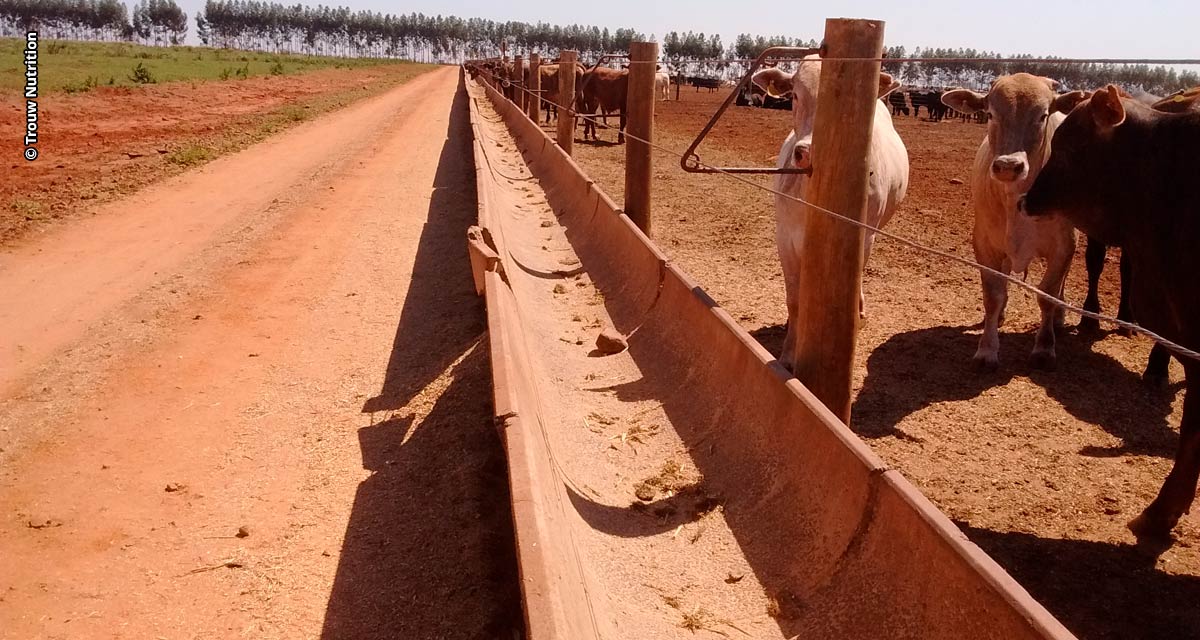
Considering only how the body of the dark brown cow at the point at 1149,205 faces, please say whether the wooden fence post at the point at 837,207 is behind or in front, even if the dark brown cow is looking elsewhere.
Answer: in front

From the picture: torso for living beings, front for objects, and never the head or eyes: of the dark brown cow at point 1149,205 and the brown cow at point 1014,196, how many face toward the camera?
1

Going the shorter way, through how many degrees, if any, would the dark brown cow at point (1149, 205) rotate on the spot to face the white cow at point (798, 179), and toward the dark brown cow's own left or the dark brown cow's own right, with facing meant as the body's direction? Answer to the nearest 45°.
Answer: approximately 45° to the dark brown cow's own right

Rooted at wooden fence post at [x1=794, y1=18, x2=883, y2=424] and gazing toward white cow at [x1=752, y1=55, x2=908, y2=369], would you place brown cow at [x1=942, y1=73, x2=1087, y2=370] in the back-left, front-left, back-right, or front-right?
front-right

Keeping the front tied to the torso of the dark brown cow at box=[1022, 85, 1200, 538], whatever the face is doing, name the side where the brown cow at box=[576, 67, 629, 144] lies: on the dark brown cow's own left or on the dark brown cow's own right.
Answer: on the dark brown cow's own right

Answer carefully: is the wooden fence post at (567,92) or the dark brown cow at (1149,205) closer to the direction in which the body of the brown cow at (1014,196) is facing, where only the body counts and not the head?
the dark brown cow

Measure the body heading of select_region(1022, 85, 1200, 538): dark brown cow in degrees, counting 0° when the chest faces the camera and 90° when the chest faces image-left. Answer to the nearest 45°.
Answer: approximately 90°

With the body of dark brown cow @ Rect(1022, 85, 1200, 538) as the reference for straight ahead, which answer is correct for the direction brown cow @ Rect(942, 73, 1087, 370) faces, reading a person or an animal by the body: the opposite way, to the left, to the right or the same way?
to the left

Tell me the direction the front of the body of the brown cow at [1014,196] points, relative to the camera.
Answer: toward the camera

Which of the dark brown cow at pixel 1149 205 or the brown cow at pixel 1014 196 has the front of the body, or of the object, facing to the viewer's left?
the dark brown cow
